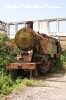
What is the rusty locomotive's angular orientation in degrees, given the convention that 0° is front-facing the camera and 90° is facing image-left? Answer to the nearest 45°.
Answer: approximately 45°
